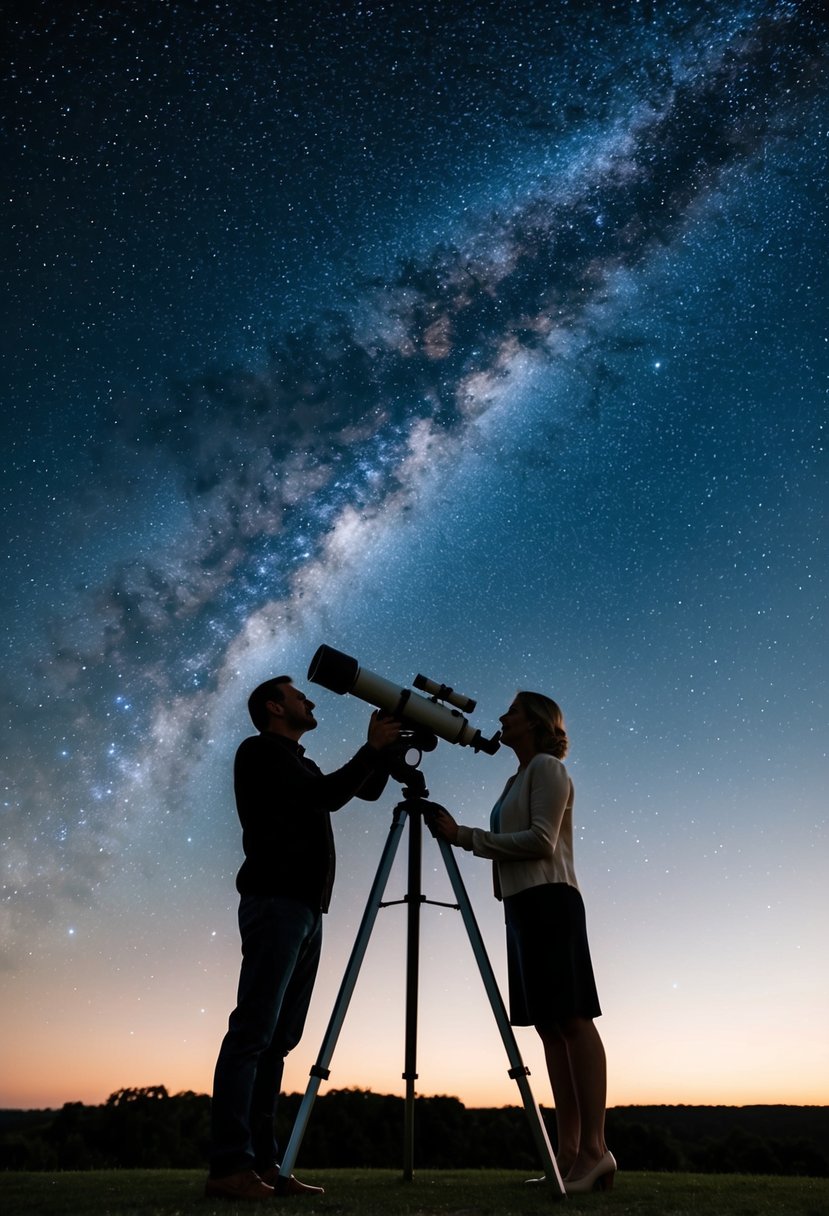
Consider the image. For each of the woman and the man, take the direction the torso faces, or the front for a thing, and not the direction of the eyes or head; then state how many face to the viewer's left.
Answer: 1

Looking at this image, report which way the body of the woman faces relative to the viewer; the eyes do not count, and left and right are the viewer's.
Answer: facing to the left of the viewer

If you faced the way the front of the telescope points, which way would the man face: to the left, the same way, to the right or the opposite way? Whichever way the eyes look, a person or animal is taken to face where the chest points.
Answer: the opposite way

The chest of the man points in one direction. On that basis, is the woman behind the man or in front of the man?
in front

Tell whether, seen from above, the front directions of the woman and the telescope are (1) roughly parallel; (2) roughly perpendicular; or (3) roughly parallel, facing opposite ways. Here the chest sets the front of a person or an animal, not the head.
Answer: roughly parallel

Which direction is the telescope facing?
to the viewer's left

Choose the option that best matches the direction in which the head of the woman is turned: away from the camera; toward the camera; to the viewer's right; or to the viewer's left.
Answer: to the viewer's left

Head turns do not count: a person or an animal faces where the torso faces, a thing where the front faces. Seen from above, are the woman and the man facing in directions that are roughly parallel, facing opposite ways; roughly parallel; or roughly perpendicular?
roughly parallel, facing opposite ways

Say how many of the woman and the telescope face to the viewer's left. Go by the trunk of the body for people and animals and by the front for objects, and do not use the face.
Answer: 2

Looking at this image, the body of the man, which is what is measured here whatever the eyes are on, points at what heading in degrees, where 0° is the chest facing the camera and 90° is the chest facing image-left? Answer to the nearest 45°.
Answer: approximately 270°

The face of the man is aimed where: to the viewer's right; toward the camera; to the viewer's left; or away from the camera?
to the viewer's right
